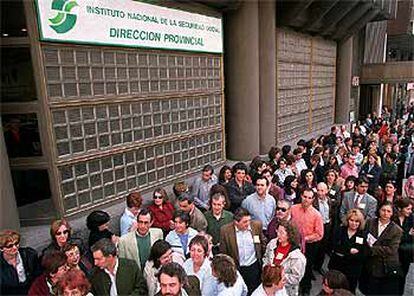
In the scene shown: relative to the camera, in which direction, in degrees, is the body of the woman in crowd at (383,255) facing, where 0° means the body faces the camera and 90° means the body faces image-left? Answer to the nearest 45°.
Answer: approximately 45°

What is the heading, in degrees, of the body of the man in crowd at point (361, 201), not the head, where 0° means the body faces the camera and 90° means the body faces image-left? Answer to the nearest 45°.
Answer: approximately 0°

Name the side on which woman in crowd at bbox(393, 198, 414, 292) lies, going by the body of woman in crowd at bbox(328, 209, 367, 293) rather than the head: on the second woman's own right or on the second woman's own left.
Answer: on the second woman's own left

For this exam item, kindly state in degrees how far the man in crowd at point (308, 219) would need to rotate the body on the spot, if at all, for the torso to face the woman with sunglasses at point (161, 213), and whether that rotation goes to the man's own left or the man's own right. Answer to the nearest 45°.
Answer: approximately 45° to the man's own right
